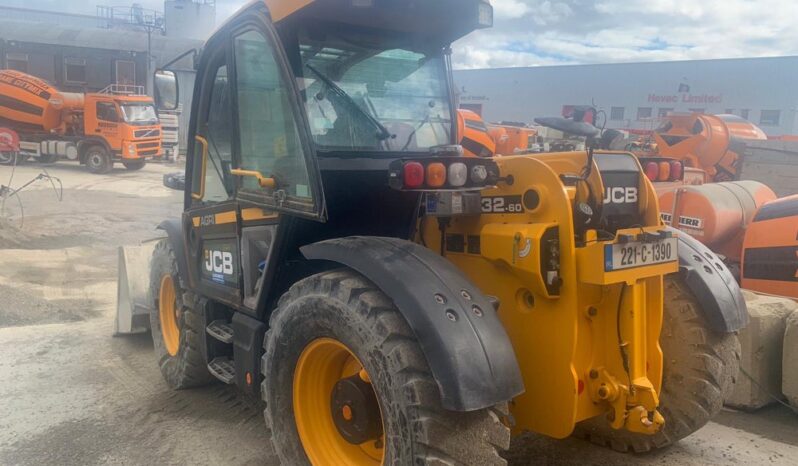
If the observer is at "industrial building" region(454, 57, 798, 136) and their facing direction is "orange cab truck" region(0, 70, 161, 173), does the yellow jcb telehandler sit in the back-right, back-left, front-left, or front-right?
front-left

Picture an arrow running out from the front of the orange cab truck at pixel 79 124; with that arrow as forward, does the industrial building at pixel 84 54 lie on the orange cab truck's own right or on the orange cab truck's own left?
on the orange cab truck's own left

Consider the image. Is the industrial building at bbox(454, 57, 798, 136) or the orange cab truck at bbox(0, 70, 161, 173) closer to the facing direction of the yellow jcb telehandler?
the orange cab truck

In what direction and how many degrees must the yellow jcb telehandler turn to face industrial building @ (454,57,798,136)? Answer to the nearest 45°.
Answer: approximately 45° to its right

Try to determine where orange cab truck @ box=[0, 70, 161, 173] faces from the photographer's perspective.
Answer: facing the viewer and to the right of the viewer

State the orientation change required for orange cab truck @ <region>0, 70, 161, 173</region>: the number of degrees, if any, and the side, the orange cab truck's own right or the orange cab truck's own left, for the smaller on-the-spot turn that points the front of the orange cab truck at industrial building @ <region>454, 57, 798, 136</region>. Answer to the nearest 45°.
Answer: approximately 45° to the orange cab truck's own left

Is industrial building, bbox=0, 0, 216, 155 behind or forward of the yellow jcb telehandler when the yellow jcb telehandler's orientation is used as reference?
forward

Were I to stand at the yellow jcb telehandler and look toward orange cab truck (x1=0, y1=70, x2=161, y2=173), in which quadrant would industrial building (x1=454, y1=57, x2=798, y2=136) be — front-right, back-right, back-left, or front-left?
front-right

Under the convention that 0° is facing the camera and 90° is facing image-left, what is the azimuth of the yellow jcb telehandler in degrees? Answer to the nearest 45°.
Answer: approximately 135°

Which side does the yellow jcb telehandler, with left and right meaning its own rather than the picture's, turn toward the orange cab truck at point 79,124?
front

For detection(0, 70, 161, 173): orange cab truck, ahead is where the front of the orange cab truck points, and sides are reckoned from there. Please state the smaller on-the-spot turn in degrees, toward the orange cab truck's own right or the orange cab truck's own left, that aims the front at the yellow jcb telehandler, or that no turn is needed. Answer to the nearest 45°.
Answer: approximately 45° to the orange cab truck's own right
